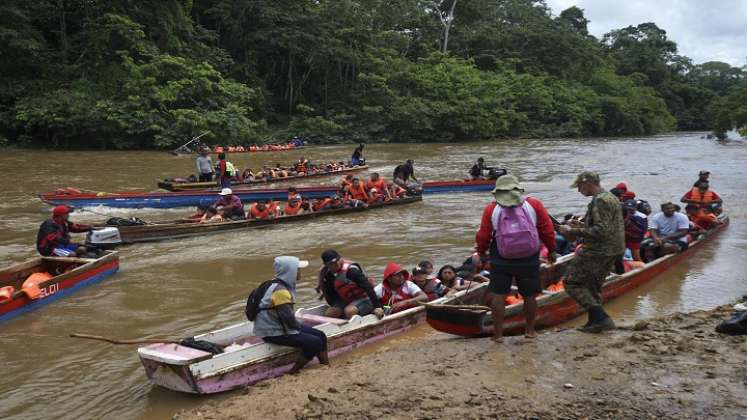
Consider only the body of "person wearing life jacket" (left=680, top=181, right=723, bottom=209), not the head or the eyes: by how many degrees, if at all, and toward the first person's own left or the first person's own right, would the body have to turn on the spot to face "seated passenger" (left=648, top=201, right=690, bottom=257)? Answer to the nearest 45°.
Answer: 0° — they already face them

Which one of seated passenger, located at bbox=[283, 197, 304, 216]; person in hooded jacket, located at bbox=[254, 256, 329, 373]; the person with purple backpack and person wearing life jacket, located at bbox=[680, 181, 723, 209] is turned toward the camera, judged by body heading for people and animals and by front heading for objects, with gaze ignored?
the person wearing life jacket

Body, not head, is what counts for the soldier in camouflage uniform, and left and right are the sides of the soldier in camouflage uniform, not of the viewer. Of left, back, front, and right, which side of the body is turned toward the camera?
left

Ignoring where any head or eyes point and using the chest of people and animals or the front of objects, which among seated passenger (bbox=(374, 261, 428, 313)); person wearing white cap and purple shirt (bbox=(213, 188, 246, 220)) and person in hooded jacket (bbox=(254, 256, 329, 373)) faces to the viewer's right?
the person in hooded jacket

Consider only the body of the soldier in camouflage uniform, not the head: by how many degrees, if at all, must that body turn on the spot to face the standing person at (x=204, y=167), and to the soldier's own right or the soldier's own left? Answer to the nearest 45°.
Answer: approximately 45° to the soldier's own right

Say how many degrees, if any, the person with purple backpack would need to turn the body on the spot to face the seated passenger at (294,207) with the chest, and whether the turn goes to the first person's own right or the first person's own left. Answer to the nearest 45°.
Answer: approximately 45° to the first person's own left

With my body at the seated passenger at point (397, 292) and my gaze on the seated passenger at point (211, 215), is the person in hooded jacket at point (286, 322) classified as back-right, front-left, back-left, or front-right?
back-left

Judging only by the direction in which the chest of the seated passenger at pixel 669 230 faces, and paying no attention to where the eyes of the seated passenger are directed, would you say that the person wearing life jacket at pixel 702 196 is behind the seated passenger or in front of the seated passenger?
behind

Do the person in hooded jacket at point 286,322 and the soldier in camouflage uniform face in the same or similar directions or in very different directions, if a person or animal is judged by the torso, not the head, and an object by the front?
very different directions

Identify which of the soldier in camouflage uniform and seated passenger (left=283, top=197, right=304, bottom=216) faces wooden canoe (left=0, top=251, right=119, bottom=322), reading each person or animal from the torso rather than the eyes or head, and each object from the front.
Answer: the soldier in camouflage uniform

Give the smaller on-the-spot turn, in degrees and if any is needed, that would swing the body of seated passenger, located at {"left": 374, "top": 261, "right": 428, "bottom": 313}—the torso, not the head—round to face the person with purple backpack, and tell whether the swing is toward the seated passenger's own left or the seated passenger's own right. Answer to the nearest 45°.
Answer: approximately 90° to the seated passenger's own left

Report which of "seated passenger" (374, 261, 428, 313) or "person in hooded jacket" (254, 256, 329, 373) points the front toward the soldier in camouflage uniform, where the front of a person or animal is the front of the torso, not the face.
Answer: the person in hooded jacket

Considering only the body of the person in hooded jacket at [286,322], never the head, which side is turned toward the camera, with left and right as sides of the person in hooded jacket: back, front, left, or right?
right

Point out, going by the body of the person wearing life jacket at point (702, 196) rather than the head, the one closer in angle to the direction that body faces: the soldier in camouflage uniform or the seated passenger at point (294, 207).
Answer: the soldier in camouflage uniform
